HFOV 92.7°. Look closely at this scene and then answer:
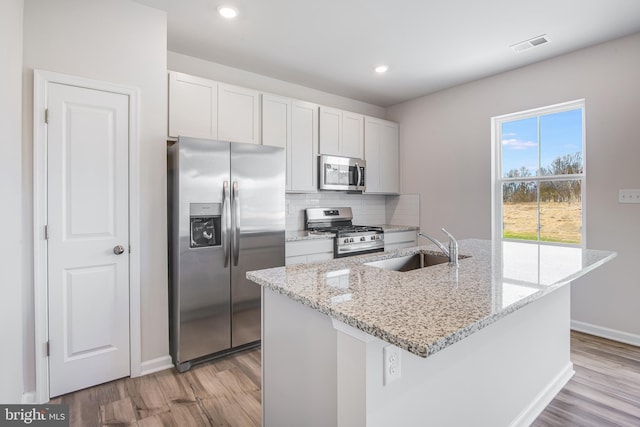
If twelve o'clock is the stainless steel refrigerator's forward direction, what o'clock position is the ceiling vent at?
The ceiling vent is roughly at 11 o'clock from the stainless steel refrigerator.

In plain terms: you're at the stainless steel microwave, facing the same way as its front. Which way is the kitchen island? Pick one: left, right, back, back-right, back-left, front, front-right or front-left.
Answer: front-right

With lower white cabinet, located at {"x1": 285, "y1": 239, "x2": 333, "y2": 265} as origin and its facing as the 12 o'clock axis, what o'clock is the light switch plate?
The light switch plate is roughly at 11 o'clock from the lower white cabinet.

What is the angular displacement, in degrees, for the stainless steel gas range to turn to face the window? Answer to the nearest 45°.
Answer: approximately 45° to its left

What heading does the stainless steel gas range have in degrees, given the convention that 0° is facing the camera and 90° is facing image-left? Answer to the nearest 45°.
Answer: approximately 315°

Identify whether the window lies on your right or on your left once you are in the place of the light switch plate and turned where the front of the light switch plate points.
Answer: on your right

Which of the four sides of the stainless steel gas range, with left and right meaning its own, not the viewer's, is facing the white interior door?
right

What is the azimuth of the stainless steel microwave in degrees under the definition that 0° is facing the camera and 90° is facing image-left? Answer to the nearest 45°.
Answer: approximately 315°

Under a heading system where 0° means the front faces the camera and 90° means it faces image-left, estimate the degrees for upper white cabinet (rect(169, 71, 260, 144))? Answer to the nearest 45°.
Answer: approximately 315°

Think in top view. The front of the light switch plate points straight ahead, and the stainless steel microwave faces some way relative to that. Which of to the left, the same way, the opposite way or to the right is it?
to the left

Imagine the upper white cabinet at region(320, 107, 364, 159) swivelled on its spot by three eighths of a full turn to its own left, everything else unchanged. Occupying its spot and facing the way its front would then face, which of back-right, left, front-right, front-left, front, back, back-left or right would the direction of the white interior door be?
back-left
